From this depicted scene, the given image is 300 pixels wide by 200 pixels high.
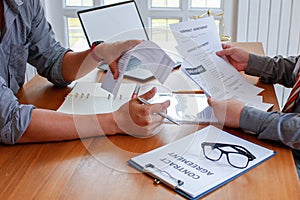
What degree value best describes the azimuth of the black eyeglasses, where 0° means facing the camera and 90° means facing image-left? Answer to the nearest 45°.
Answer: approximately 45°

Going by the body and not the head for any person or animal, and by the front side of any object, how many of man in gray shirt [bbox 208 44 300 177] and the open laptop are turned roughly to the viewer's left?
1

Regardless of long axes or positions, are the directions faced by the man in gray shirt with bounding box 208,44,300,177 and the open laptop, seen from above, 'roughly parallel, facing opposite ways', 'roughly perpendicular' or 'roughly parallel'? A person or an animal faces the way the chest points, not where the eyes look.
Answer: roughly perpendicular

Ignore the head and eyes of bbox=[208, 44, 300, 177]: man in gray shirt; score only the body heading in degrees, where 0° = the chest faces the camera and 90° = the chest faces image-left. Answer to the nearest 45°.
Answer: approximately 90°
